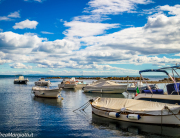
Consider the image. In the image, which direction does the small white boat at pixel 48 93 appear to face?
to the viewer's right

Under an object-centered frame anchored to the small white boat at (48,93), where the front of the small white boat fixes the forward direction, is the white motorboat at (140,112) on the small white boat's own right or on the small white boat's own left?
on the small white boat's own right

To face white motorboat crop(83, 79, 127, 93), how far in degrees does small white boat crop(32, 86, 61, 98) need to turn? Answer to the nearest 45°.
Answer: approximately 135° to its right
